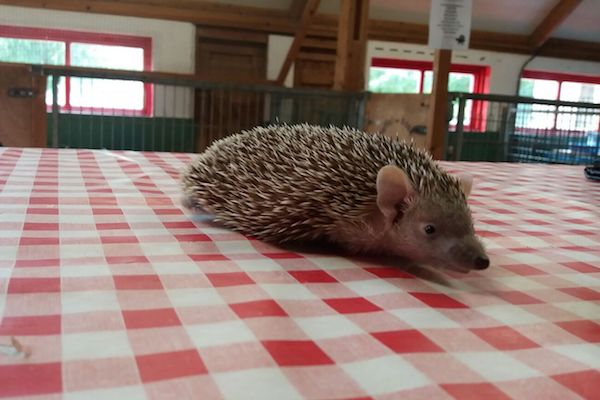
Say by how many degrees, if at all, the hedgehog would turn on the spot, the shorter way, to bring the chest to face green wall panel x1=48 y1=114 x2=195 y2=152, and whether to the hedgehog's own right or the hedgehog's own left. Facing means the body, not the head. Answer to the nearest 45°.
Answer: approximately 180°

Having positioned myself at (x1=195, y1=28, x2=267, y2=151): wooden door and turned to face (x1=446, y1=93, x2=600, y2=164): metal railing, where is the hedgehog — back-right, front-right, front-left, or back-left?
front-right

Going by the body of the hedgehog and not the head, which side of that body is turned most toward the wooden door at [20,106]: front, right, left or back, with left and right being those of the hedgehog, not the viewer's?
back

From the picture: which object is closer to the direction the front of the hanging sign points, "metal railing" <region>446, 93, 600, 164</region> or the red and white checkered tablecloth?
the red and white checkered tablecloth

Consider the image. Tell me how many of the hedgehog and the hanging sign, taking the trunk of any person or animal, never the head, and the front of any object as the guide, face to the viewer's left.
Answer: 0

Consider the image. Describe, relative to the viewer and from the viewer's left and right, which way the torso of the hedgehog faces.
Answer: facing the viewer and to the right of the viewer

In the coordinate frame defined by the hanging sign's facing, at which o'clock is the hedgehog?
The hedgehog is roughly at 12 o'clock from the hanging sign.

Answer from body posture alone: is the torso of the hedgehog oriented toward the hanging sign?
no

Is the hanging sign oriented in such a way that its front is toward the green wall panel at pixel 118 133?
no

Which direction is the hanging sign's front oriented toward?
toward the camera

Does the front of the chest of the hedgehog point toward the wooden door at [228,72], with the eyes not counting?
no

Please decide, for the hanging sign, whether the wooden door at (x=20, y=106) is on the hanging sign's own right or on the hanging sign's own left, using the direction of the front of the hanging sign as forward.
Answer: on the hanging sign's own right

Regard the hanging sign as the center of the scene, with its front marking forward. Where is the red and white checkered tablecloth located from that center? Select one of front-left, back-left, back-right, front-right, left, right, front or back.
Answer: front

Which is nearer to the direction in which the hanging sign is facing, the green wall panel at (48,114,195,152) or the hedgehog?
the hedgehog

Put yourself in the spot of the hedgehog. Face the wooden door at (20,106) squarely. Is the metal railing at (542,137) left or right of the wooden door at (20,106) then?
right
